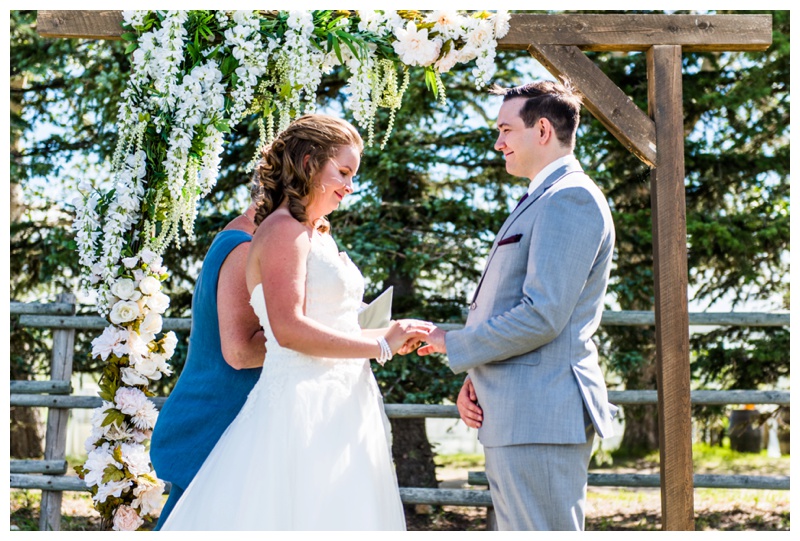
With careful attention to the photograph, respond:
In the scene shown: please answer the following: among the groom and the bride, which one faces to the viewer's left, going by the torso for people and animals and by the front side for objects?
the groom

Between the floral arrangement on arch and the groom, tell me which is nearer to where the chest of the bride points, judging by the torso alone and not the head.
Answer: the groom

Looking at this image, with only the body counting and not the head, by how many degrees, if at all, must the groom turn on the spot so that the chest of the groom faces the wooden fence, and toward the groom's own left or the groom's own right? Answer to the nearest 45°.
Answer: approximately 45° to the groom's own right

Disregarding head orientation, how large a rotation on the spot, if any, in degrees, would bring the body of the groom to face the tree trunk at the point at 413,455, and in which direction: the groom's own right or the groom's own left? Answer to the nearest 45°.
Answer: approximately 90° to the groom's own right

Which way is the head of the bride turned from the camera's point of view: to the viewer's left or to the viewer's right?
to the viewer's right

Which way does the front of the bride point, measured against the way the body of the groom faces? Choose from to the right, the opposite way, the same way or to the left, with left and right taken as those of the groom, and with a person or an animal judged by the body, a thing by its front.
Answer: the opposite way

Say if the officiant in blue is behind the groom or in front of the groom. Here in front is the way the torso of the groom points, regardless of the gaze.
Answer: in front

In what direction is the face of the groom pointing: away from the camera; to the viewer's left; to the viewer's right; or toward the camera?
to the viewer's left

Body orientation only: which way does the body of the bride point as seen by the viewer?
to the viewer's right

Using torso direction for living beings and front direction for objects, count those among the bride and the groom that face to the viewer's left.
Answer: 1

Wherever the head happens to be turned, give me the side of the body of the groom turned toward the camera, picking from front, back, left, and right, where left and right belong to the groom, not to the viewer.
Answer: left
